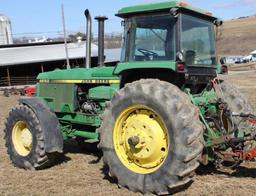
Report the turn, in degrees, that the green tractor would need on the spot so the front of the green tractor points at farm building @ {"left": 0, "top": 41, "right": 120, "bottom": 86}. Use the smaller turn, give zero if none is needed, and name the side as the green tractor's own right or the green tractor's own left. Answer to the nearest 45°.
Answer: approximately 45° to the green tractor's own right

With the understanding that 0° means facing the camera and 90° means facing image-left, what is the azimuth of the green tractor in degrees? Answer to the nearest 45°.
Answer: approximately 135°
